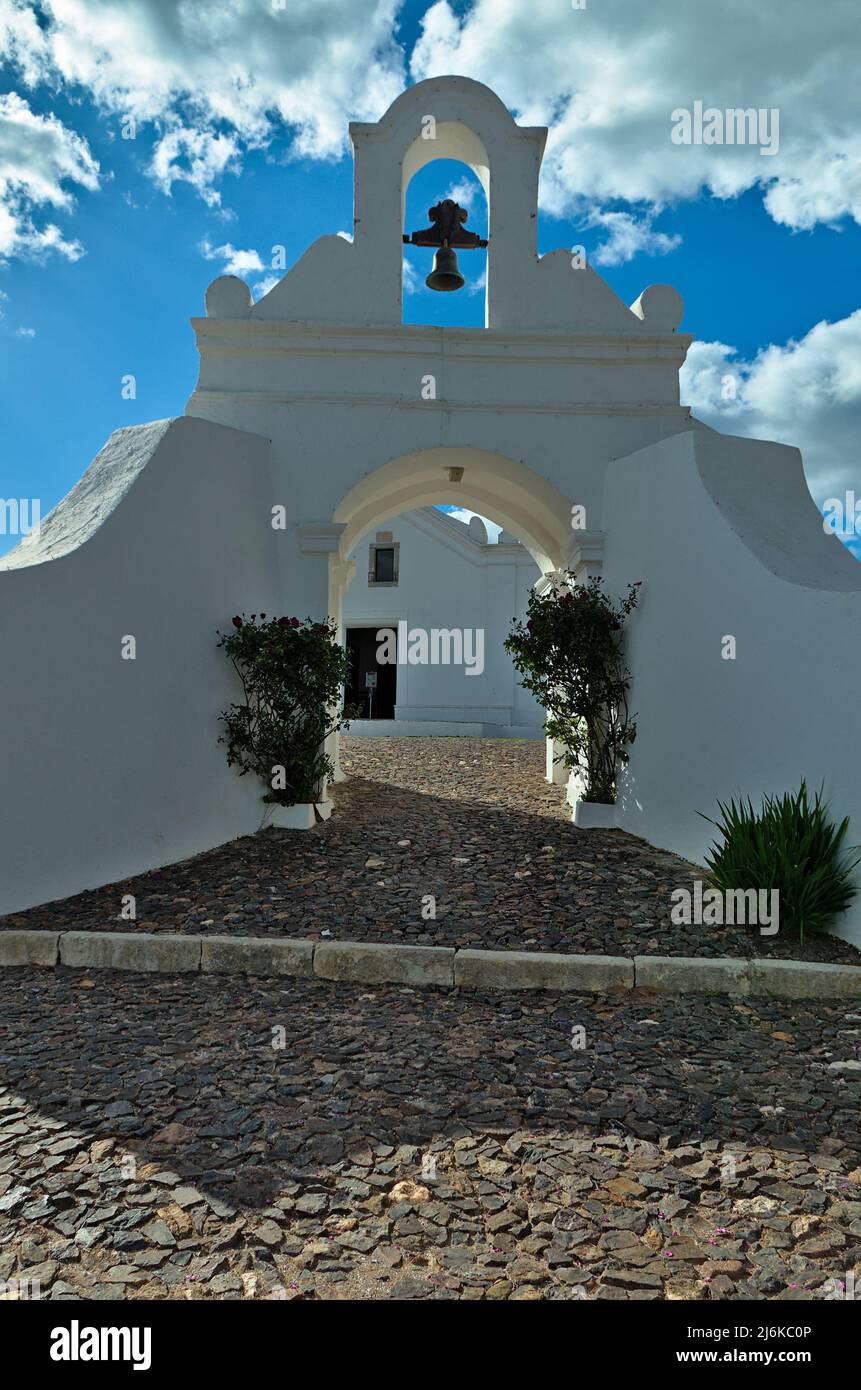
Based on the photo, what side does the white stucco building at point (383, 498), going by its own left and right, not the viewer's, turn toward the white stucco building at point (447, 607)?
back

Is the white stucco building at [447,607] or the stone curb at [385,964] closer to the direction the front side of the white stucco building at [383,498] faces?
the stone curb

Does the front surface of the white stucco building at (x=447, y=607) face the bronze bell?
yes

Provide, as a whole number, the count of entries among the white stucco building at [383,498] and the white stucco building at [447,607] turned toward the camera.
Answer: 2

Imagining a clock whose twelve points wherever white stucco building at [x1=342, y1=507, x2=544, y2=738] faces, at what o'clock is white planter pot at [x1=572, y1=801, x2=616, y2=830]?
The white planter pot is roughly at 12 o'clock from the white stucco building.

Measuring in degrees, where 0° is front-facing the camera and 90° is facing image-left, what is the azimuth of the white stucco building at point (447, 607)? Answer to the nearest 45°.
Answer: approximately 0°

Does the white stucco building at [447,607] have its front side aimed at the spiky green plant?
yes

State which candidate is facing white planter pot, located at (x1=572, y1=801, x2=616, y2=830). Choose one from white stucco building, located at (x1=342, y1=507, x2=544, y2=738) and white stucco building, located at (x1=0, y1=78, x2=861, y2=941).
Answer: white stucco building, located at (x1=342, y1=507, x2=544, y2=738)
